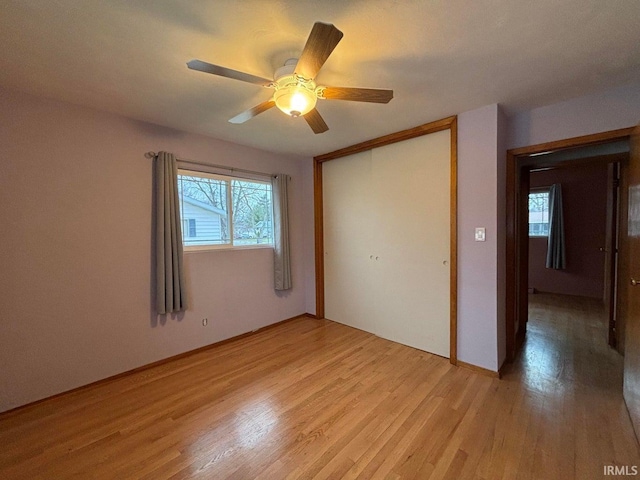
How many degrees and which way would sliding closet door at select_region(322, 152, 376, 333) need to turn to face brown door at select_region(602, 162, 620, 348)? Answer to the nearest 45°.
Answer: approximately 135° to its left

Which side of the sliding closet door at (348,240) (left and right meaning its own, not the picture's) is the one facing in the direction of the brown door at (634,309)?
left

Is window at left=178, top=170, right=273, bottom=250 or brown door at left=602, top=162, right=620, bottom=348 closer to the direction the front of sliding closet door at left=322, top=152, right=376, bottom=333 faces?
the window

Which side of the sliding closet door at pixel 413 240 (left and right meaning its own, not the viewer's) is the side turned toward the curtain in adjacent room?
back

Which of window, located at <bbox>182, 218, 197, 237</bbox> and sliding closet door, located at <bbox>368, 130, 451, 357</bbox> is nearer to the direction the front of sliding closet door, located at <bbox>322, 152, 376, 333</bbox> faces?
the window

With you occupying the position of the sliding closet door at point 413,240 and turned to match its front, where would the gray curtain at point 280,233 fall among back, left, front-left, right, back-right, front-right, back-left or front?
front-right

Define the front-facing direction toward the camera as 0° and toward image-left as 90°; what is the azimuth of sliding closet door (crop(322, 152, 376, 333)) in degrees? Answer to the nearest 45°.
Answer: approximately 45°

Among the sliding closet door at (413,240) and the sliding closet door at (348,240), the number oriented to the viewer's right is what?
0

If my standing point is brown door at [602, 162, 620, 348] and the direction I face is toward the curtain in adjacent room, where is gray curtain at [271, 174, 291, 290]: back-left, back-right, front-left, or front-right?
back-left

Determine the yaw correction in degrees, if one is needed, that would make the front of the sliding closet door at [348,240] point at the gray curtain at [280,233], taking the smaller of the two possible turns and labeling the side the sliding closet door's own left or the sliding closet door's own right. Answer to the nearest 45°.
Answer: approximately 45° to the sliding closet door's own right

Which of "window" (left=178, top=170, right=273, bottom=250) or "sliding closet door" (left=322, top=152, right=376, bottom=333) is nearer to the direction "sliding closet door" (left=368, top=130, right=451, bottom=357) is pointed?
the window

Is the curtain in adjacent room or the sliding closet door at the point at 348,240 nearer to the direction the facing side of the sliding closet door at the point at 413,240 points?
the sliding closet door

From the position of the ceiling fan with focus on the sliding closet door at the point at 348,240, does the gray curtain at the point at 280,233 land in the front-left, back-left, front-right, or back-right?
front-left

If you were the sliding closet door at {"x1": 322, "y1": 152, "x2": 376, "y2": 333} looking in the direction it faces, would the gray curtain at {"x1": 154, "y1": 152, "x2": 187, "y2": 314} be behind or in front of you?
in front

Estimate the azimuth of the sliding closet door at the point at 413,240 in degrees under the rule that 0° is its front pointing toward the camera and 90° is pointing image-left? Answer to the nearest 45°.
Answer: approximately 45°

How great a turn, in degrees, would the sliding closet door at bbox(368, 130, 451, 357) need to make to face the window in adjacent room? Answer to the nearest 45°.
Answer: approximately 180°

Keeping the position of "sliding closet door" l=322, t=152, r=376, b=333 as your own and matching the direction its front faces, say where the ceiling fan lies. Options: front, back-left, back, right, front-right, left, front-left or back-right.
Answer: front-left

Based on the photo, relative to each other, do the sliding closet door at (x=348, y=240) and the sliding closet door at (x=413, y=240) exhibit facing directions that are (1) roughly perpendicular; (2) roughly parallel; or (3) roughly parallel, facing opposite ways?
roughly parallel
